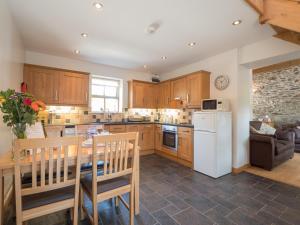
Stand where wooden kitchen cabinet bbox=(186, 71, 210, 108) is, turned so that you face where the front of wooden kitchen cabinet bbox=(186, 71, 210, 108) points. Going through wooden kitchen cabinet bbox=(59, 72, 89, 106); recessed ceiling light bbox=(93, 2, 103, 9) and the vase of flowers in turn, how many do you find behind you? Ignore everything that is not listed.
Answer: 0

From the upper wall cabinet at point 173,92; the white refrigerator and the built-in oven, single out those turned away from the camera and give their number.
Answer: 0

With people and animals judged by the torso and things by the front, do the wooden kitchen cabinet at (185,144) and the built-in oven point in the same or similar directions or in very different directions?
same or similar directions

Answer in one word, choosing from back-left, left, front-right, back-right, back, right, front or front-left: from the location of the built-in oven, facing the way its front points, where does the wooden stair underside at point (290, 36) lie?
left

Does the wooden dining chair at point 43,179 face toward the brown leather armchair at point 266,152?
no

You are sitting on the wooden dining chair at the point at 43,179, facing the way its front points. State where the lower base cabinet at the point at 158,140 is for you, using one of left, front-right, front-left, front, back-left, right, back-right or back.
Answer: front-right

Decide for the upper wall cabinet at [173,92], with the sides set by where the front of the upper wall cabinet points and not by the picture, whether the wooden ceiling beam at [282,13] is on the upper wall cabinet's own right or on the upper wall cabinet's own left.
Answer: on the upper wall cabinet's own left

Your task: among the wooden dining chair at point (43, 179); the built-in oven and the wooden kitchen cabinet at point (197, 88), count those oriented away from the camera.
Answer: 1

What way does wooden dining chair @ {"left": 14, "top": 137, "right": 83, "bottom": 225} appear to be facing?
away from the camera

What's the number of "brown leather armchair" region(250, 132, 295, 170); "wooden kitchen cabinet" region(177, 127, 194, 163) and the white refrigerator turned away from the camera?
0

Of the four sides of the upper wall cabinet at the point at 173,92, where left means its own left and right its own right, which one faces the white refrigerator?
left

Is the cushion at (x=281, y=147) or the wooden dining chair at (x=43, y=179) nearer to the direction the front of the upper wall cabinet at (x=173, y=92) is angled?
the wooden dining chair

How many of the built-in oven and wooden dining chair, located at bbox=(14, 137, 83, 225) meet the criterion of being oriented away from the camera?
1

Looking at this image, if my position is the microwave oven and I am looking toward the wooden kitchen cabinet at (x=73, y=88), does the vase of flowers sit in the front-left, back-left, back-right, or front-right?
front-left

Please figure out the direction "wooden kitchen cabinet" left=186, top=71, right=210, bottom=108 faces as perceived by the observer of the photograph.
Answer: facing the viewer and to the left of the viewer

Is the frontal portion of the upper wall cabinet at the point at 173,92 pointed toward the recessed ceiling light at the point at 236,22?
no

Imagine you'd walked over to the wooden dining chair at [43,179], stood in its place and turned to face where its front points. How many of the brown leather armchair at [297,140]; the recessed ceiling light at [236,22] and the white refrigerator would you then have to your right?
3

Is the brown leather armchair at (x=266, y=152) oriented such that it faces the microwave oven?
no

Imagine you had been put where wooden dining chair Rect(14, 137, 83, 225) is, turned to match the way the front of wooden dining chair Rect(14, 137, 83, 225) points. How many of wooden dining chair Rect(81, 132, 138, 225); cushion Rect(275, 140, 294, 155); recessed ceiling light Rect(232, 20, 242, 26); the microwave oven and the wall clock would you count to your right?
5
